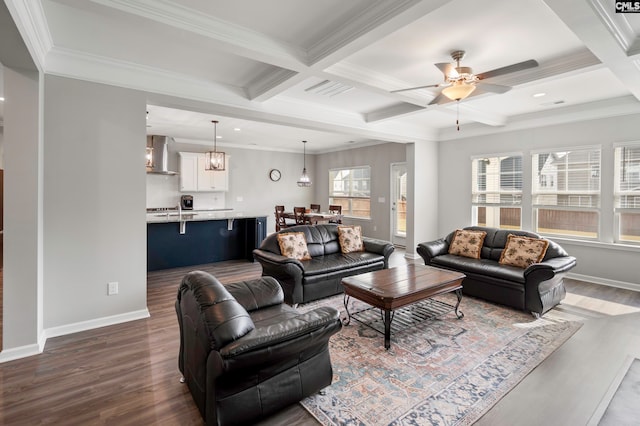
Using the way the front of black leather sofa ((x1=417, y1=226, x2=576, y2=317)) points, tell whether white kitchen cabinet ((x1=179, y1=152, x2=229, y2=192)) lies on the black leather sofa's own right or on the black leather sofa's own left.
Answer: on the black leather sofa's own right

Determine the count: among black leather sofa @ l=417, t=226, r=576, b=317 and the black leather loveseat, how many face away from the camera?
0

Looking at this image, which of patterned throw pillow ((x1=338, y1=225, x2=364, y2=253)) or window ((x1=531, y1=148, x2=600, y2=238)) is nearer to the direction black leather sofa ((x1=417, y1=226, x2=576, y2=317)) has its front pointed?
the patterned throw pillow

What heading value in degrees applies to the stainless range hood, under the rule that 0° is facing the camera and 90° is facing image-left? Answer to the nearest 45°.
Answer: approximately 315°

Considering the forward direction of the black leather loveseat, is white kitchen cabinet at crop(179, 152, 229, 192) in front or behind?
behind

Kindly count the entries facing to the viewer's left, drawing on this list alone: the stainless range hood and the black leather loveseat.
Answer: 0

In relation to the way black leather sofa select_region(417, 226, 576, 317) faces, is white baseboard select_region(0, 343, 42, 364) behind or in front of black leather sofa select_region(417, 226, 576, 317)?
in front

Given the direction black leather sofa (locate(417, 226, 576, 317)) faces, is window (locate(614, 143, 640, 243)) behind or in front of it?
behind

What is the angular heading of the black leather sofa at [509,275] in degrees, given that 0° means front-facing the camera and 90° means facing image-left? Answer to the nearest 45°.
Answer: approximately 45°

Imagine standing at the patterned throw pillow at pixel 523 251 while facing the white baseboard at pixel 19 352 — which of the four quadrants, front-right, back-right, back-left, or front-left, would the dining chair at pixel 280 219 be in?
front-right

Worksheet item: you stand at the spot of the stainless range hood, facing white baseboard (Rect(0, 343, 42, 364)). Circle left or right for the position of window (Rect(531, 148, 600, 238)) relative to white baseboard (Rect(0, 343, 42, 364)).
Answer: left

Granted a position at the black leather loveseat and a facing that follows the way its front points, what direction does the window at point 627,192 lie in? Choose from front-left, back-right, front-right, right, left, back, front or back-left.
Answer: front-left

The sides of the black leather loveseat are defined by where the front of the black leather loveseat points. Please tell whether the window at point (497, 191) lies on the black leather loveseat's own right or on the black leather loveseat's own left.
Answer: on the black leather loveseat's own left

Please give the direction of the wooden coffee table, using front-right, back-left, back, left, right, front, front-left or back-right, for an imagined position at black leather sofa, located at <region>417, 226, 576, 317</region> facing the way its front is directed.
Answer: front

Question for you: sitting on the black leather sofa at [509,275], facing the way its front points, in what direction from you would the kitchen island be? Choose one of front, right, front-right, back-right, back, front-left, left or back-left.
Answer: front-right

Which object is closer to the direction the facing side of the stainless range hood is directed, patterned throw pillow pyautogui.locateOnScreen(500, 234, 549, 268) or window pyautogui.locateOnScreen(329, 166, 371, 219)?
the patterned throw pillow

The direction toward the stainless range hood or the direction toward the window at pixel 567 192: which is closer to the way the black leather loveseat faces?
the window
